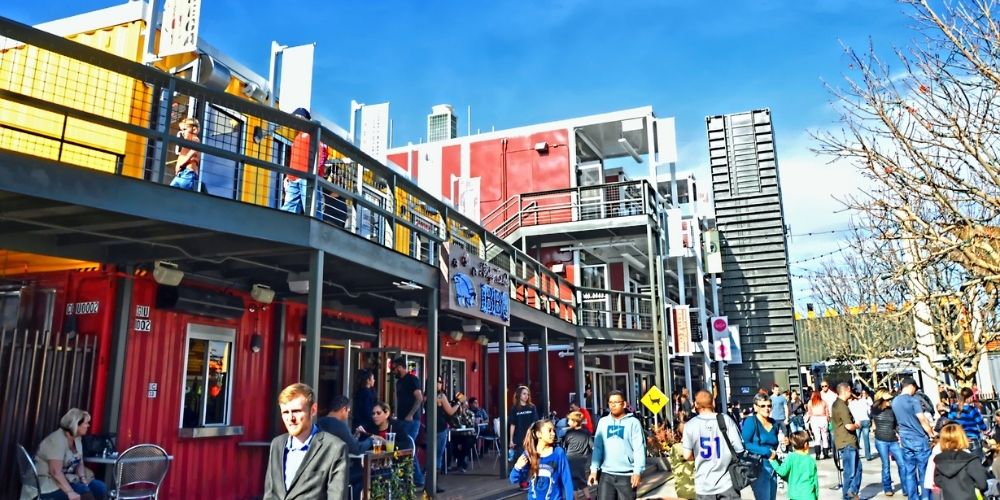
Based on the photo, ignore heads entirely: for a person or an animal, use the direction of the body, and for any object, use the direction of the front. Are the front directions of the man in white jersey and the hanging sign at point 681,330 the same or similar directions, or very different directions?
very different directions

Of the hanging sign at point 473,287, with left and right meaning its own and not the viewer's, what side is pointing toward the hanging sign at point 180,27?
right

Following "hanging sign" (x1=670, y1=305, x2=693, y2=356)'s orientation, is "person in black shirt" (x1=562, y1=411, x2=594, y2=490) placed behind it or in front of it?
in front

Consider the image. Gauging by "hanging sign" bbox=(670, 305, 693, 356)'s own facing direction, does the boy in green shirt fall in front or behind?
in front

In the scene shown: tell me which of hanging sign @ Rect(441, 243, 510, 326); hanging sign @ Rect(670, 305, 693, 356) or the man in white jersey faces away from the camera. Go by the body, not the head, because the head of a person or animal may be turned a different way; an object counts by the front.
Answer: the man in white jersey

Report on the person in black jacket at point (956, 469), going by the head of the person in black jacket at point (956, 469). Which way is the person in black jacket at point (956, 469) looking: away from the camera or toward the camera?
away from the camera

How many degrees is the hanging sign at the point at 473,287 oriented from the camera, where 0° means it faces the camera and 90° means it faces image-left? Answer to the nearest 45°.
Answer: approximately 315°

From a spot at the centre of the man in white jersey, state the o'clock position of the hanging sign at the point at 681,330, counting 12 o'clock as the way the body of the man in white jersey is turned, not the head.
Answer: The hanging sign is roughly at 12 o'clock from the man in white jersey.

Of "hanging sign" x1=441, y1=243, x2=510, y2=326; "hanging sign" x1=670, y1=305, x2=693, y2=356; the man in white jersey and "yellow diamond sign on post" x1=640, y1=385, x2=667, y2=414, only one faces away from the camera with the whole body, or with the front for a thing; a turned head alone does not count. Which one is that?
the man in white jersey

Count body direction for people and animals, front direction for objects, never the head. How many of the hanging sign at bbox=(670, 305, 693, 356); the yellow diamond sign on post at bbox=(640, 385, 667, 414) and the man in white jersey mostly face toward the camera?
2

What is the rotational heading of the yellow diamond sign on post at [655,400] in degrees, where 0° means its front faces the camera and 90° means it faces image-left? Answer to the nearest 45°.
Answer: approximately 0°

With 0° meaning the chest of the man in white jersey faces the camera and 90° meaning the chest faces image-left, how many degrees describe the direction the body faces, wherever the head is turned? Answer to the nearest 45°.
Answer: approximately 180°

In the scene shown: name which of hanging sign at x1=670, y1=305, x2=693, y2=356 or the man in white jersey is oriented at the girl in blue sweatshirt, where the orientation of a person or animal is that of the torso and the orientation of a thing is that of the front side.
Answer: the hanging sign

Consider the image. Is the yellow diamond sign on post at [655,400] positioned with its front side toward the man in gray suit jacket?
yes

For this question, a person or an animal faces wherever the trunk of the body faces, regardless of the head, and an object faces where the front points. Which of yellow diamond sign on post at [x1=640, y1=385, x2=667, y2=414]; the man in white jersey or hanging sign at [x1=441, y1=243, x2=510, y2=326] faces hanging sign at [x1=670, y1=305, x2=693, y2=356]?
the man in white jersey

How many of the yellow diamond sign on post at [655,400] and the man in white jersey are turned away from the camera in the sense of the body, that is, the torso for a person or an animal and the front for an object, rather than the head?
1
